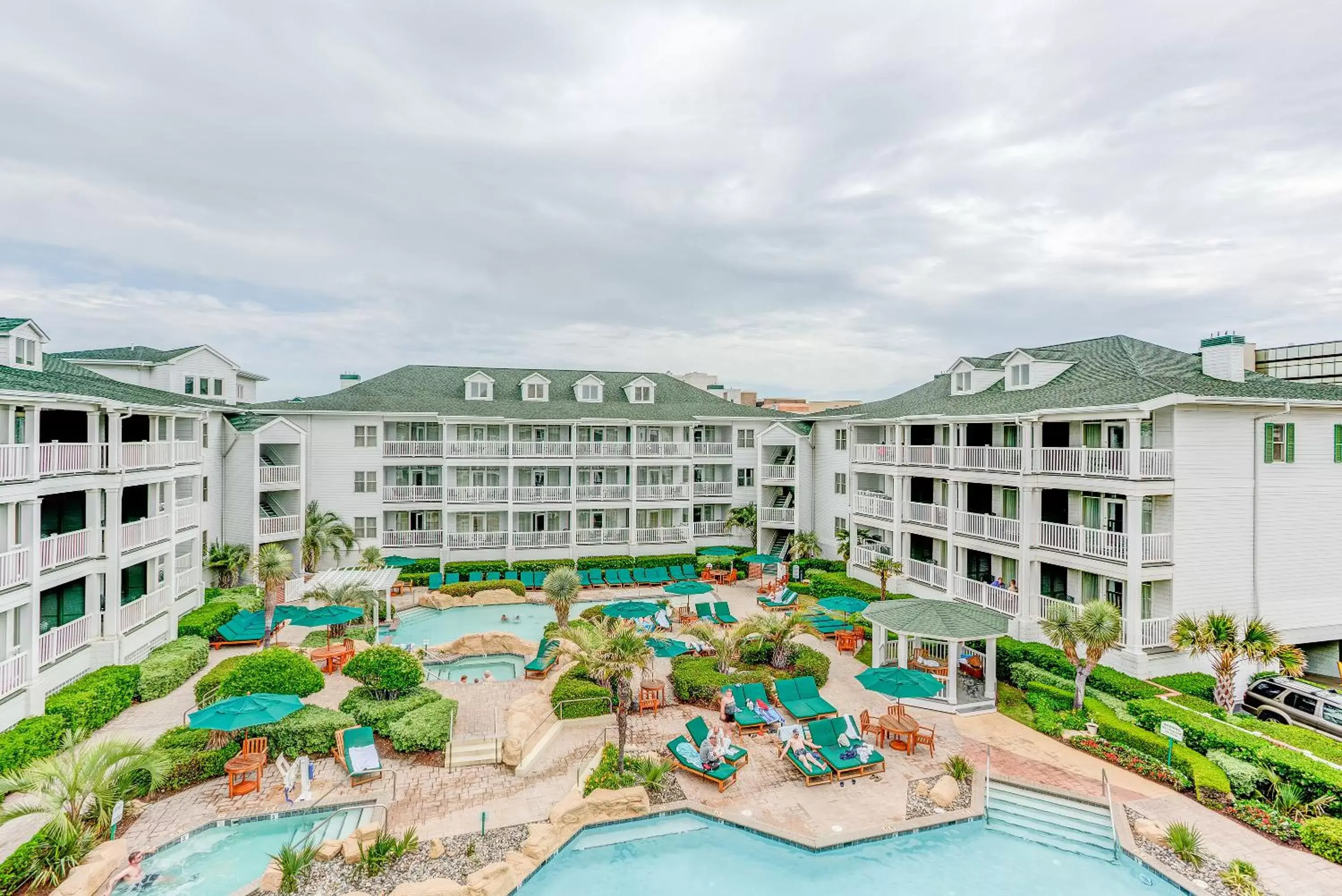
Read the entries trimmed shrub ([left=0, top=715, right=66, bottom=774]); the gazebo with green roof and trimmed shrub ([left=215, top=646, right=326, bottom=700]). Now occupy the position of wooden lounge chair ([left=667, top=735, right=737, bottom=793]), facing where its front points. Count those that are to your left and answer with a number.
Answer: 1

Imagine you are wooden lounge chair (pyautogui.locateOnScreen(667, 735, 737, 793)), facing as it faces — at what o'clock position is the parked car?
The parked car is roughly at 10 o'clock from the wooden lounge chair.

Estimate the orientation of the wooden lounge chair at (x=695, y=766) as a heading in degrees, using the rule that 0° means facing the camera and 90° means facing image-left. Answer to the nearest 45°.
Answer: approximately 315°

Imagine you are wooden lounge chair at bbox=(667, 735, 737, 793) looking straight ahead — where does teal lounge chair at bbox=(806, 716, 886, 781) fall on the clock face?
The teal lounge chair is roughly at 10 o'clock from the wooden lounge chair.

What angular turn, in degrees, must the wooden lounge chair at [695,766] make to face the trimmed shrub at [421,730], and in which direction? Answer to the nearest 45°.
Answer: approximately 135° to its right

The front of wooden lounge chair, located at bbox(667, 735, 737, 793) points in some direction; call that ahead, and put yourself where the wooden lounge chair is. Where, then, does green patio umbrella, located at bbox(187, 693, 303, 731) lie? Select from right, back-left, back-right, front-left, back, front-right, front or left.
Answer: back-right

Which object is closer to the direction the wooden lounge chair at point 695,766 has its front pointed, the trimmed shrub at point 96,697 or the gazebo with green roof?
the gazebo with green roof
